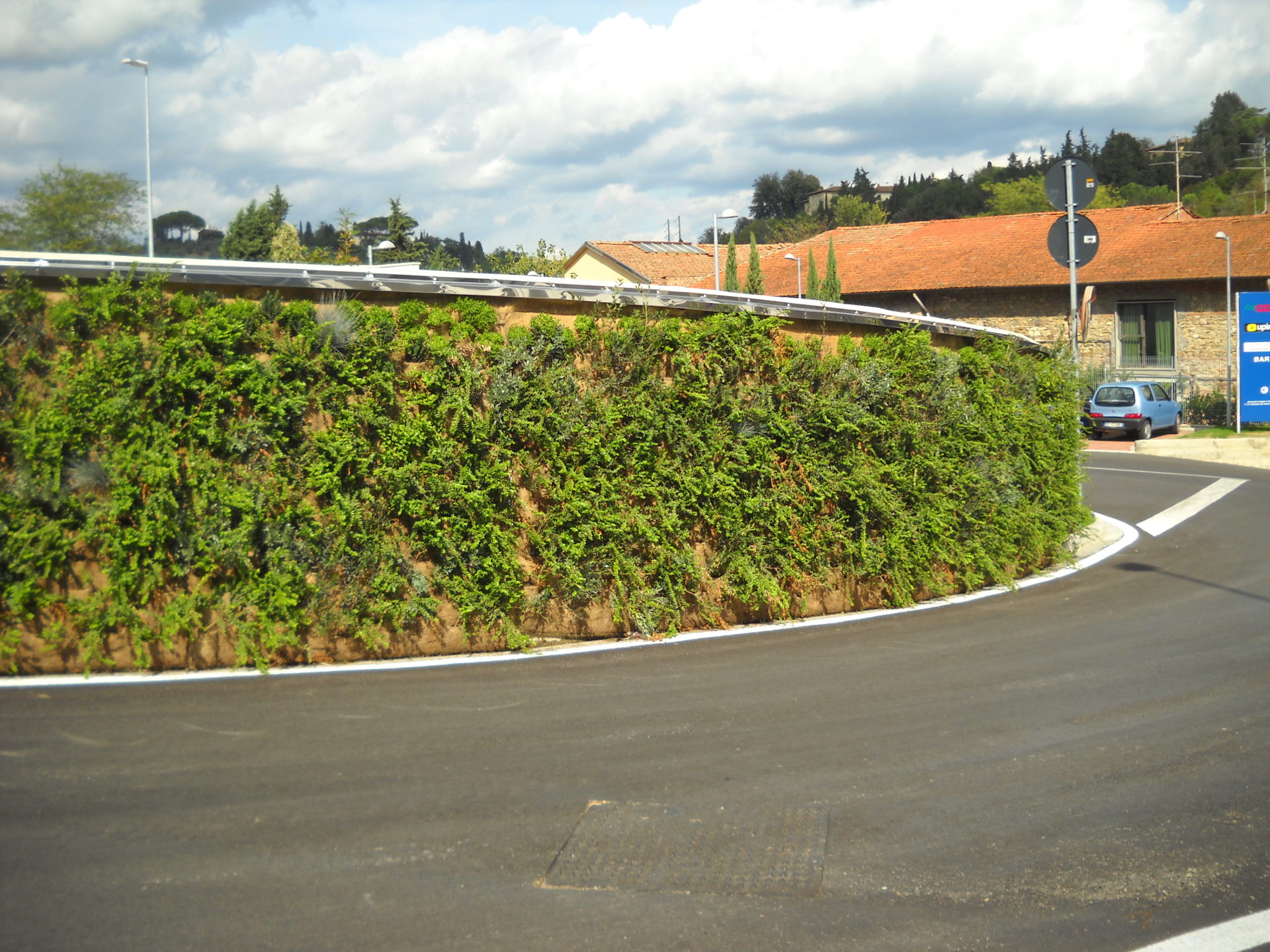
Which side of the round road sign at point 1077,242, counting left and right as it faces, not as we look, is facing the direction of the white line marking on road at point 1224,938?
back

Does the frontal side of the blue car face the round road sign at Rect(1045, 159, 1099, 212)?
no

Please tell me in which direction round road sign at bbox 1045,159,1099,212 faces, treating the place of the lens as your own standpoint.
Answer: facing away from the viewer

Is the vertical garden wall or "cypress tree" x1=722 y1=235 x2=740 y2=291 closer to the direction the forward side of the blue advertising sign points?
the vertical garden wall

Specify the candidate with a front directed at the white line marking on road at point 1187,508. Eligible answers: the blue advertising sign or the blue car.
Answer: the blue advertising sign

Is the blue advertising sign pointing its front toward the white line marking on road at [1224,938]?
yes

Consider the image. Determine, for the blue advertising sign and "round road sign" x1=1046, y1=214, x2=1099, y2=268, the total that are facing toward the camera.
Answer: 1

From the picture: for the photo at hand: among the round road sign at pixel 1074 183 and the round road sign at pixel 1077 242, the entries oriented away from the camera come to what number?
2

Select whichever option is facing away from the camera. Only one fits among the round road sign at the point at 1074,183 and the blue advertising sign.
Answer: the round road sign

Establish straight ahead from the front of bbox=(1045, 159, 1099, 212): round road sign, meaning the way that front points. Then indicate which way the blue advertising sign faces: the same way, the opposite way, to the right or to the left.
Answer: the opposite way

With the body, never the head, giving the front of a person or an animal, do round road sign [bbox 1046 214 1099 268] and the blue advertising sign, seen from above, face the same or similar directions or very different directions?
very different directions

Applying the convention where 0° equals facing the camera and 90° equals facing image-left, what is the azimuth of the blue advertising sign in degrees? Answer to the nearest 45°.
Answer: approximately 0°
